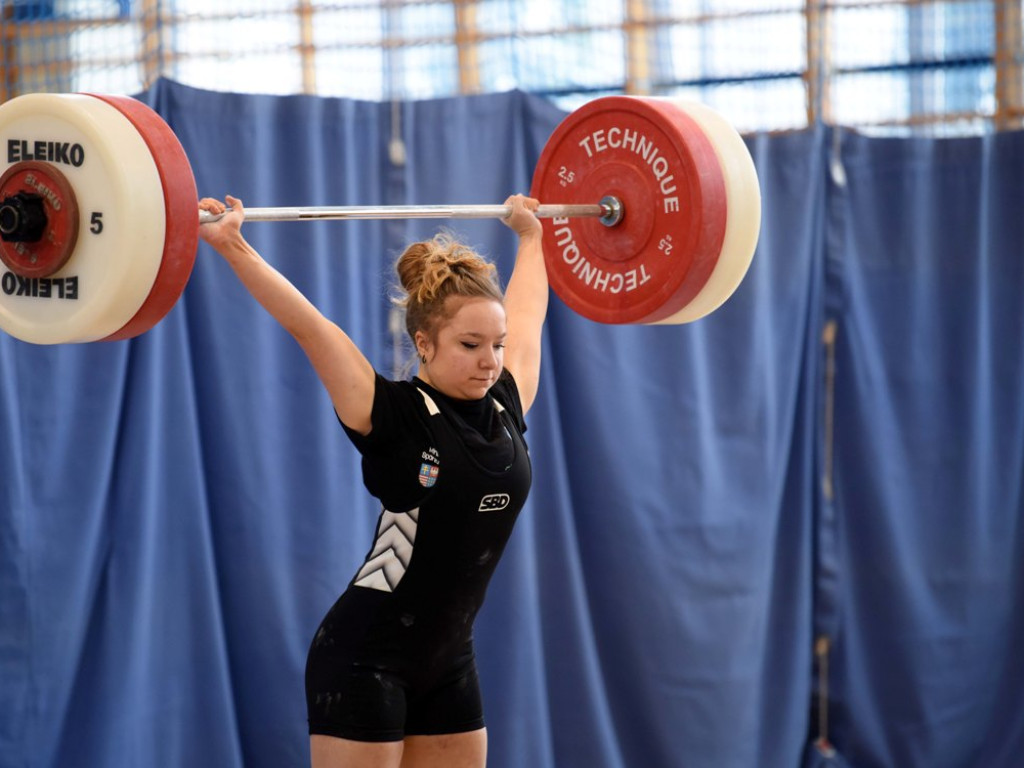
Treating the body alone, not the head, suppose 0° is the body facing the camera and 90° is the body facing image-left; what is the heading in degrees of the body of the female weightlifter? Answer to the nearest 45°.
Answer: approximately 315°
